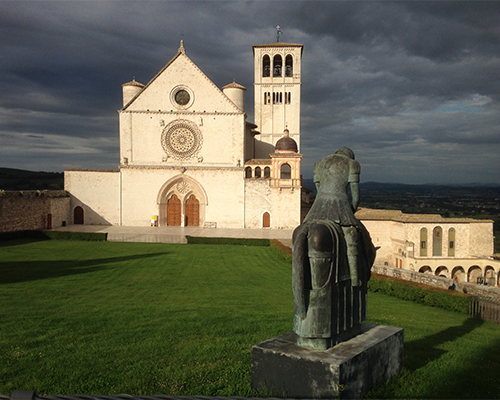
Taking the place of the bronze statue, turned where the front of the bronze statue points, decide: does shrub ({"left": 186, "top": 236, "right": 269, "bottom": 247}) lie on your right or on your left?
on your left

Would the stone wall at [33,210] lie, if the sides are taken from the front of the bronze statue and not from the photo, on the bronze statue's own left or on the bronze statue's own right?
on the bronze statue's own left

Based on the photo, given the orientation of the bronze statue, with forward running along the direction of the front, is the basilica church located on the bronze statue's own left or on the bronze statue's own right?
on the bronze statue's own left

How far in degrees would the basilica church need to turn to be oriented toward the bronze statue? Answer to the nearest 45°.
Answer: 0° — it already faces it

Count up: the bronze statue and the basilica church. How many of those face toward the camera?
1

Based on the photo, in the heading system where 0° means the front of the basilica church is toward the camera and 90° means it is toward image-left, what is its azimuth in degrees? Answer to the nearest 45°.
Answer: approximately 0°

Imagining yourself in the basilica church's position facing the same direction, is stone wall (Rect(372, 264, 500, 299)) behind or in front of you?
in front

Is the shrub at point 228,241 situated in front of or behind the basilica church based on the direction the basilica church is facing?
in front

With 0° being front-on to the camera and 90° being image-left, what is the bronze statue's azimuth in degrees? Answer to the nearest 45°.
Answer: approximately 225°

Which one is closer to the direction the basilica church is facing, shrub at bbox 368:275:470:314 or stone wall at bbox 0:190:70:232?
the shrub

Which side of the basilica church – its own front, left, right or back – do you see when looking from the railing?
front
